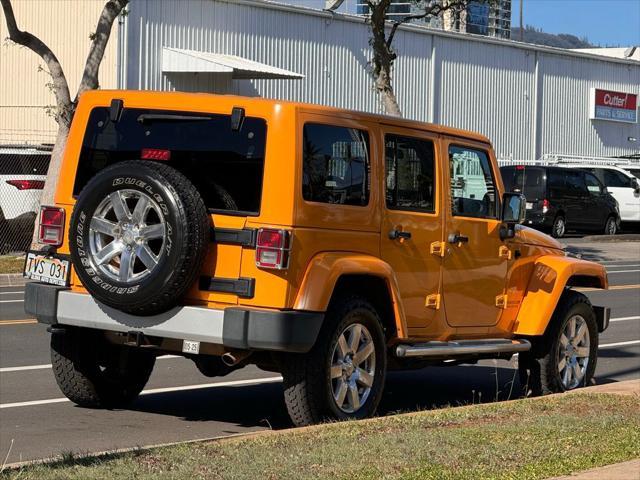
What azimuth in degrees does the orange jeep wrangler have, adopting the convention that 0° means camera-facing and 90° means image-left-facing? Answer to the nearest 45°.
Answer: approximately 225°

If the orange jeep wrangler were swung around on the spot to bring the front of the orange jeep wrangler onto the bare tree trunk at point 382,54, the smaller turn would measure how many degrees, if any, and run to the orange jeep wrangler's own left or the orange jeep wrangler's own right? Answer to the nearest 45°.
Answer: approximately 45° to the orange jeep wrangler's own left

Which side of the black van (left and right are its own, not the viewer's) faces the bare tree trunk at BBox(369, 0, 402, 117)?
back

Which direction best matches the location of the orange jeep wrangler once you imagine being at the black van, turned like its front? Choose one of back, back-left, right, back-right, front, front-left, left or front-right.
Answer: back-right

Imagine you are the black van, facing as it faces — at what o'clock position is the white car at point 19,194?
The white car is roughly at 6 o'clock from the black van.

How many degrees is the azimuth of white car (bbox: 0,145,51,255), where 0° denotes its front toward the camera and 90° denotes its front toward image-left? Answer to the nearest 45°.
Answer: approximately 180°

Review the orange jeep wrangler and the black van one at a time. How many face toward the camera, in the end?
0

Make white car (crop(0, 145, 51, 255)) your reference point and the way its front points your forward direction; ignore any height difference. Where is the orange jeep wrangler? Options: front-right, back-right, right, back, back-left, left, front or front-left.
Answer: back

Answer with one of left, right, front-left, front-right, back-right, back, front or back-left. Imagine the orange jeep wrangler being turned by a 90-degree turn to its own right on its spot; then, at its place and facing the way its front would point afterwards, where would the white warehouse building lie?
back-left
